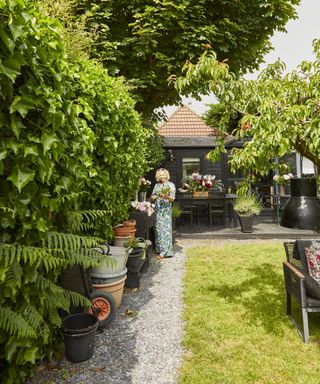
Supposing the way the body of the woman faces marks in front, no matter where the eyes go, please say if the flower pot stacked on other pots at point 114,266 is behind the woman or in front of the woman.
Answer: in front

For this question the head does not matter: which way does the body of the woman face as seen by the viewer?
toward the camera

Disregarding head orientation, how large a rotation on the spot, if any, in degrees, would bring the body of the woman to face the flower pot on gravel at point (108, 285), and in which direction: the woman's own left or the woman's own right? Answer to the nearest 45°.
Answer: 0° — they already face it

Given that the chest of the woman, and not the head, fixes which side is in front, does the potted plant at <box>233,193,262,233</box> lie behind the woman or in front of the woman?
behind

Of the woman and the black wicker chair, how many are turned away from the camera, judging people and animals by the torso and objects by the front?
0

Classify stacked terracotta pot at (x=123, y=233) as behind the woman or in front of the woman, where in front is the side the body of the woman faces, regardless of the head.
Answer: in front

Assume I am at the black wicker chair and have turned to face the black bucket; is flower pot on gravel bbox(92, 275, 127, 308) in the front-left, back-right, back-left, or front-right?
front-right
